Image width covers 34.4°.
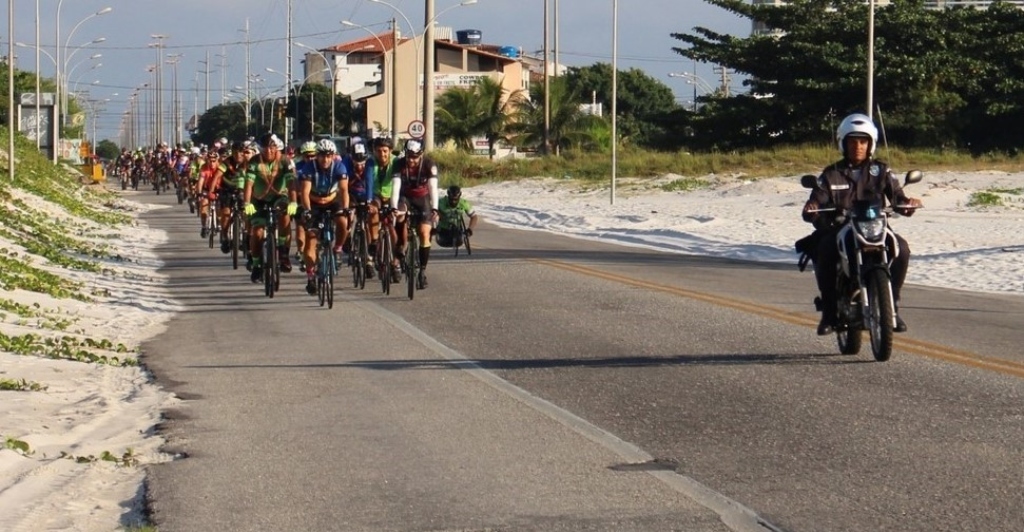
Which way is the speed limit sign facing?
toward the camera

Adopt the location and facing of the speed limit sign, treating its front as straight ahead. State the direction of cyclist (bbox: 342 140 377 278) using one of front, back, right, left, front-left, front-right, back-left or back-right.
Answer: front

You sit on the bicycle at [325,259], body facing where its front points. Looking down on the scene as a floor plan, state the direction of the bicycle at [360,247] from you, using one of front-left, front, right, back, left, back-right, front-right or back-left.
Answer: back

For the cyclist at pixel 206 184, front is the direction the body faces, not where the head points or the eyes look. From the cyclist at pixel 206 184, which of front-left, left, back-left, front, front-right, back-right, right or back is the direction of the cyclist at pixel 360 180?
front

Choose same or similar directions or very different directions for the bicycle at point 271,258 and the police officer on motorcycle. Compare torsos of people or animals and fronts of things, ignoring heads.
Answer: same or similar directions

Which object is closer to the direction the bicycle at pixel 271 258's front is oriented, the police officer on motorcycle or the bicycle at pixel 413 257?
the police officer on motorcycle

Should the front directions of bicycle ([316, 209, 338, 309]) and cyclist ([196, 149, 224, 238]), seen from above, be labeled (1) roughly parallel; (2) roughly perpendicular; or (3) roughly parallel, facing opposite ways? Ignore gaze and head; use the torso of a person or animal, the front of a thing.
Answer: roughly parallel

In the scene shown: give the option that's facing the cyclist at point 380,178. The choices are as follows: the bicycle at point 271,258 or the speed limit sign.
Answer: the speed limit sign

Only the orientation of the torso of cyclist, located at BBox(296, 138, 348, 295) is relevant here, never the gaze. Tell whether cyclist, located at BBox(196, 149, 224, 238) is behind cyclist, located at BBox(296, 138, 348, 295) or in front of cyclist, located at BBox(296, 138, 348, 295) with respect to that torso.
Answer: behind

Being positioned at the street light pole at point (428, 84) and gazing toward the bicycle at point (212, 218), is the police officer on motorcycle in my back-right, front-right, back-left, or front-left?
front-left

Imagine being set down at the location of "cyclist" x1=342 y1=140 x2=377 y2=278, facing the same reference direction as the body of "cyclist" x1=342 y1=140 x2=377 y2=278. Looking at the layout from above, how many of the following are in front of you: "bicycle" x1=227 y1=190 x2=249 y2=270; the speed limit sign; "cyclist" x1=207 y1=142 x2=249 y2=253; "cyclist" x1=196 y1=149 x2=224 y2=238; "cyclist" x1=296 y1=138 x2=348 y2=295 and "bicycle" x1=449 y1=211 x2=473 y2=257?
1

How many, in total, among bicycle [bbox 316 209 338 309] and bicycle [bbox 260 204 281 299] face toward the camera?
2

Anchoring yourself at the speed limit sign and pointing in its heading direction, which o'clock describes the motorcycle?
The motorcycle is roughly at 12 o'clock from the speed limit sign.

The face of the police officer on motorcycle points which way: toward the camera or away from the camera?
toward the camera

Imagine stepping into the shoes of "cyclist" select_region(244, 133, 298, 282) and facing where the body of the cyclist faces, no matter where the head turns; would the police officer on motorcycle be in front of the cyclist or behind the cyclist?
in front

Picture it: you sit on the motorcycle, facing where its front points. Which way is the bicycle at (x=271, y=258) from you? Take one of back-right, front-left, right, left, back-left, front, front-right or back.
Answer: back-right

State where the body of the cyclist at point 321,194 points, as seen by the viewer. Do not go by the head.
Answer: toward the camera

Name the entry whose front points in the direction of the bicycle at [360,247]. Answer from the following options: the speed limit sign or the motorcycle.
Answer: the speed limit sign

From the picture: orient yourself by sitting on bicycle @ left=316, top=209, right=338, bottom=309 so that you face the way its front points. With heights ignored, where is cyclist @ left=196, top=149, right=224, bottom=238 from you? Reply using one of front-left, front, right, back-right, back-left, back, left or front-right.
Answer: back

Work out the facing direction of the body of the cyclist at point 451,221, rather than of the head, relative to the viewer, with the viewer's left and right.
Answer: facing the viewer

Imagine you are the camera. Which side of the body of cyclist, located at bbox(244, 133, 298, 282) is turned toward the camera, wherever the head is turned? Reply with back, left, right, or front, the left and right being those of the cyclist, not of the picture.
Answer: front

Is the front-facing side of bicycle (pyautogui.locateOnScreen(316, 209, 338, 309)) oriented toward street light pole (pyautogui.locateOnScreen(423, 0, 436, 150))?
no

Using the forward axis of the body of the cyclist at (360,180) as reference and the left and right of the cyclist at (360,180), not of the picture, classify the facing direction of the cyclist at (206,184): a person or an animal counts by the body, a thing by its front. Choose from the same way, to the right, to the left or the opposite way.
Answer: the same way
